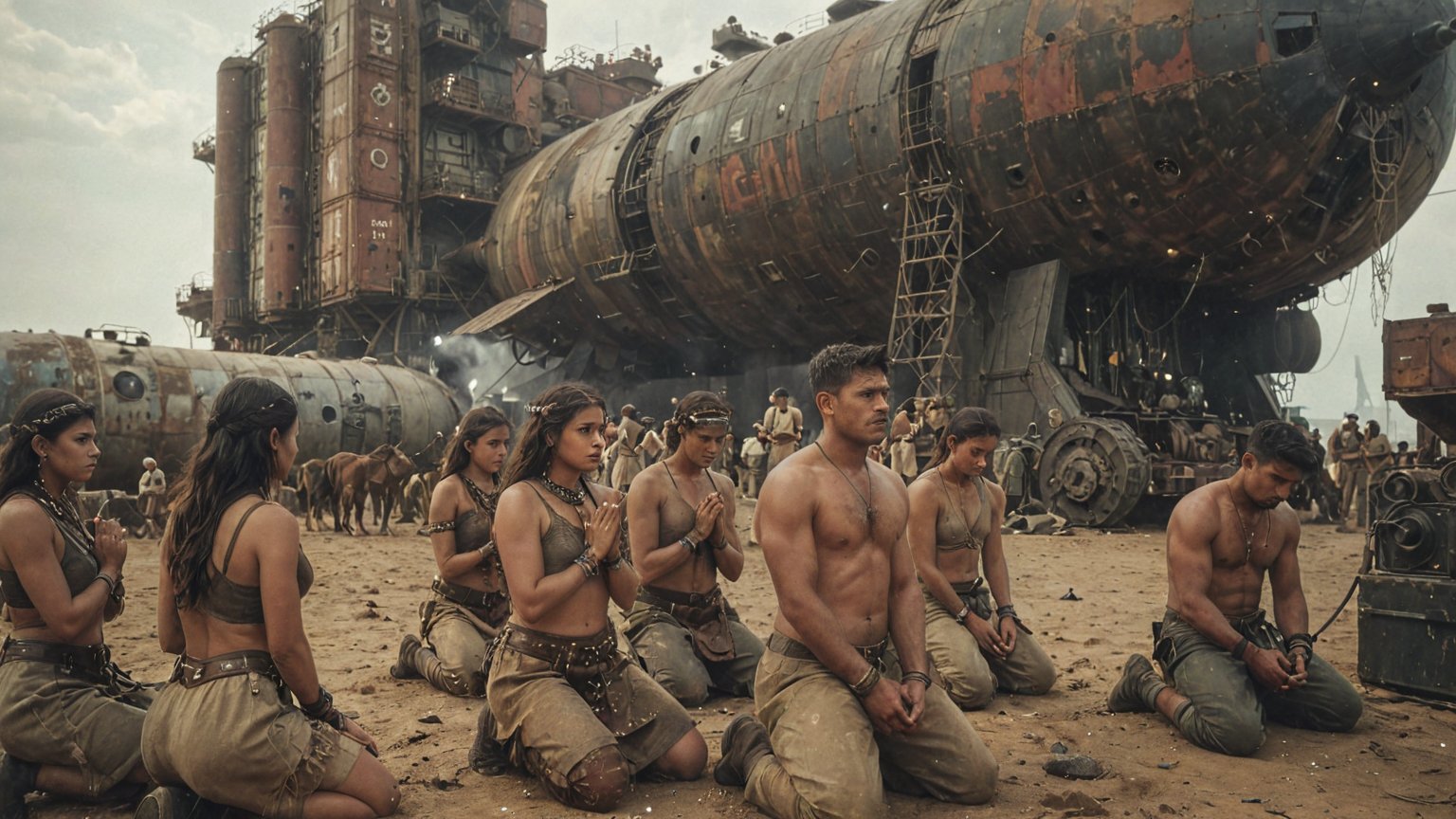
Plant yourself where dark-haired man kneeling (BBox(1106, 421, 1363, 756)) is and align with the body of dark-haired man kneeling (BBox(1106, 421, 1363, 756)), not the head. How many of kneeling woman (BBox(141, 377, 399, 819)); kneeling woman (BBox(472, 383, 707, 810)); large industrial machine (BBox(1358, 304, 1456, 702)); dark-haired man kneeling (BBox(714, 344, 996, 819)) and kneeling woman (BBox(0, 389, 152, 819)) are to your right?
4

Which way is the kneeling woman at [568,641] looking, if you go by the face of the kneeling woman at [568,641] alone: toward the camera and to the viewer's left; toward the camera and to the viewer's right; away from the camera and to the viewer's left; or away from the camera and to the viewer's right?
toward the camera and to the viewer's right

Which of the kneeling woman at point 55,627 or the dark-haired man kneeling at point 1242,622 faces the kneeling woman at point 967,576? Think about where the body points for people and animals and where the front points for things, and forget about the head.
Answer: the kneeling woman at point 55,627

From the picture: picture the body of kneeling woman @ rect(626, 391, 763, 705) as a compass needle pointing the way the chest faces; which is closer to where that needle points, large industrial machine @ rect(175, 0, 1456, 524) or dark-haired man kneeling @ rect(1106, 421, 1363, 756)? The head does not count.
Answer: the dark-haired man kneeling

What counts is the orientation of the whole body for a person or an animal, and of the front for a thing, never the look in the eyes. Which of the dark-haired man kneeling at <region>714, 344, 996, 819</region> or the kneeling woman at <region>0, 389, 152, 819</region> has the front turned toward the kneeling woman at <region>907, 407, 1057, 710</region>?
the kneeling woman at <region>0, 389, 152, 819</region>

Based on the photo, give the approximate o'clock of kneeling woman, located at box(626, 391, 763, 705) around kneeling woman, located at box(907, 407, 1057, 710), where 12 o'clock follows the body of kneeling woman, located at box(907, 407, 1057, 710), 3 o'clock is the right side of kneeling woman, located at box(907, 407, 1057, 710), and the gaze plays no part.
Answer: kneeling woman, located at box(626, 391, 763, 705) is roughly at 4 o'clock from kneeling woman, located at box(907, 407, 1057, 710).

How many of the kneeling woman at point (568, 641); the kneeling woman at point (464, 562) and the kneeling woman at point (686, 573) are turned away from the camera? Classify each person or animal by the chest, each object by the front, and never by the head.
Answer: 0

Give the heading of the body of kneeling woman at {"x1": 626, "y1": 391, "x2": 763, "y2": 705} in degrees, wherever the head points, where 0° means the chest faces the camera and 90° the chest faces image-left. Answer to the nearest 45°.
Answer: approximately 315°

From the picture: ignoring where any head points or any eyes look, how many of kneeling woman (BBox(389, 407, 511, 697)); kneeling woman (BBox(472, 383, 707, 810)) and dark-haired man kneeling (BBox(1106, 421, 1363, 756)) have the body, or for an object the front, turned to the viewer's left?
0

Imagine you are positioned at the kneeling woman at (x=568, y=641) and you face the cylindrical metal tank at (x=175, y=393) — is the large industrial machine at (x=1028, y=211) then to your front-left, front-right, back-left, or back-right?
front-right

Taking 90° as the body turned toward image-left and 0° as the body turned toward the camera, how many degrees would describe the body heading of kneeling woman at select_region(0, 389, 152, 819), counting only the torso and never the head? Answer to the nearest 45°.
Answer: approximately 270°

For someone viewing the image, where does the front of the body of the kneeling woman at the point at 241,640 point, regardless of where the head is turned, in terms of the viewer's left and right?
facing away from the viewer and to the right of the viewer

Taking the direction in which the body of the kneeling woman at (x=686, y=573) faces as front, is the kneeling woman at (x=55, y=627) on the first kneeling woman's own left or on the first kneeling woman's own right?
on the first kneeling woman's own right

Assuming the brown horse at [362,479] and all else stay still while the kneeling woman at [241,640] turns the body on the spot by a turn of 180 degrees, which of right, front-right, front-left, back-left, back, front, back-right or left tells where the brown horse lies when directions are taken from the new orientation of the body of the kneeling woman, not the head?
back-right

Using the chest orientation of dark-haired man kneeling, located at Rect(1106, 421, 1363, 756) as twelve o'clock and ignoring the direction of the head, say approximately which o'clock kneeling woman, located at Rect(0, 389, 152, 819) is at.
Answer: The kneeling woman is roughly at 3 o'clock from the dark-haired man kneeling.

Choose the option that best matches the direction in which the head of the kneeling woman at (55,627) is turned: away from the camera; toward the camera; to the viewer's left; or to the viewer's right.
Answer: to the viewer's right

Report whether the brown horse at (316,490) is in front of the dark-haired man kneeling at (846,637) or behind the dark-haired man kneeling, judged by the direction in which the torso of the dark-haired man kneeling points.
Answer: behind
